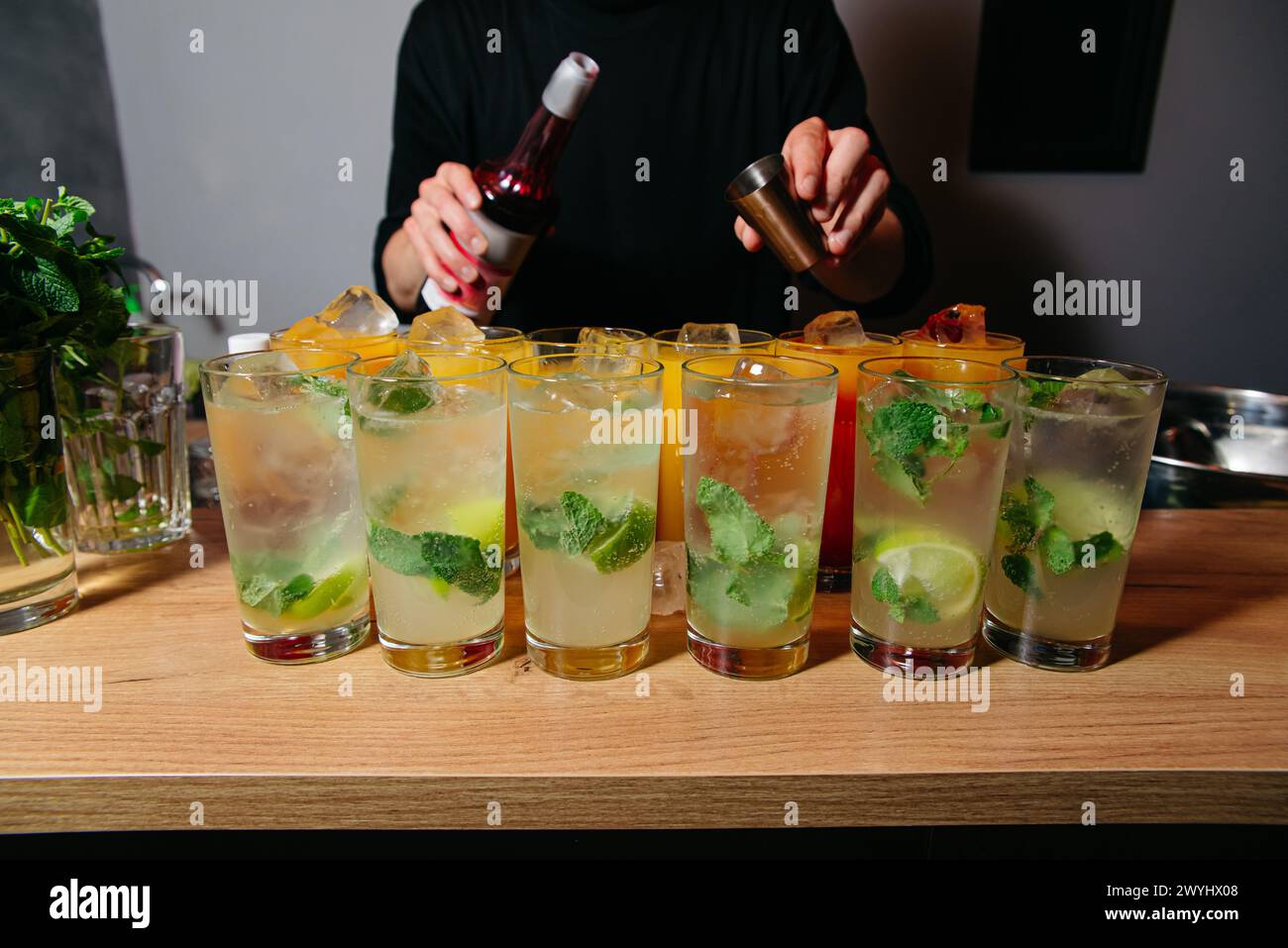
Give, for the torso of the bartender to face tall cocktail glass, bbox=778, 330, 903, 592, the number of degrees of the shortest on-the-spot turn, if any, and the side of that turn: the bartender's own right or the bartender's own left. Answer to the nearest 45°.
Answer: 0° — they already face it

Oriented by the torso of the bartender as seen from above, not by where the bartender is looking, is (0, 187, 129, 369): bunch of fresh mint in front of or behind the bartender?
in front

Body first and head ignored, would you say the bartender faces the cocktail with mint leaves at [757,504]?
yes

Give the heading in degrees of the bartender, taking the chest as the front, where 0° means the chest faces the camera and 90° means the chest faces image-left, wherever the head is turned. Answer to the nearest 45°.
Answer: approximately 0°

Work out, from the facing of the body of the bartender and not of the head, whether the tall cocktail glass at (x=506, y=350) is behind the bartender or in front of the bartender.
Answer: in front

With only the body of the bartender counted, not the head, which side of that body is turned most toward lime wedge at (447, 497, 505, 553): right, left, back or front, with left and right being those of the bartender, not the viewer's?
front

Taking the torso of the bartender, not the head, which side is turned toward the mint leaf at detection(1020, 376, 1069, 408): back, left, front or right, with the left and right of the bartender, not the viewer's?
front
